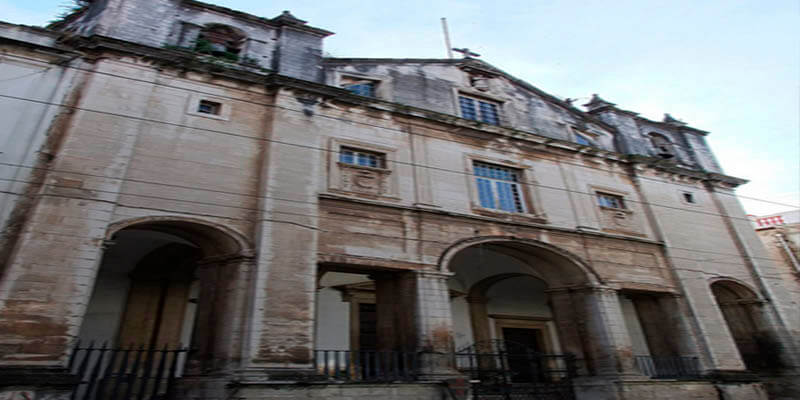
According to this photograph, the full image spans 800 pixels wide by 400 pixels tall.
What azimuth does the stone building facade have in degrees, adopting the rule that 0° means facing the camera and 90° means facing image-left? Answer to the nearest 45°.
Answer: approximately 315°
